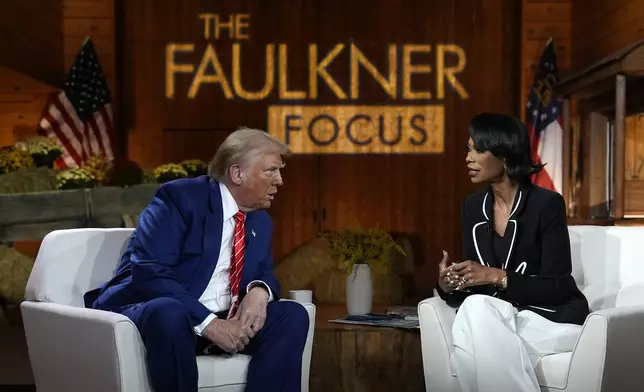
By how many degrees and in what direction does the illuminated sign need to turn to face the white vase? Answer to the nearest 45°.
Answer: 0° — it already faces it

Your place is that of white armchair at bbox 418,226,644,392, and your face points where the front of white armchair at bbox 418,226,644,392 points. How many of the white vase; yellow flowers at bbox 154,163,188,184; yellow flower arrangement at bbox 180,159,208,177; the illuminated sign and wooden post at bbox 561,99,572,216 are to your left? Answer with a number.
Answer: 0

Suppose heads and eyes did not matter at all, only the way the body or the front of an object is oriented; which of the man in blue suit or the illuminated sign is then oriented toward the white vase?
the illuminated sign

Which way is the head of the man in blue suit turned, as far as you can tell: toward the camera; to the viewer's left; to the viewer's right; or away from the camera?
to the viewer's right

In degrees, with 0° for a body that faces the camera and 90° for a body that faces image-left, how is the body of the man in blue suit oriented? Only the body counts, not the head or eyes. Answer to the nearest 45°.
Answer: approximately 315°

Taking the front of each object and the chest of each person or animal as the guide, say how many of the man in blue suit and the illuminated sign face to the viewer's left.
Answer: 0

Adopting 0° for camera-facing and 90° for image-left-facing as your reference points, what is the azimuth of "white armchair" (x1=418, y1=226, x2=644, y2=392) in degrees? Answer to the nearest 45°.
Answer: approximately 45°

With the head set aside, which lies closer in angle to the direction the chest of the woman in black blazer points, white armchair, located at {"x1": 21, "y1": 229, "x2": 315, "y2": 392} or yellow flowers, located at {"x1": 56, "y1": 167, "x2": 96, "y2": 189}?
the white armchair

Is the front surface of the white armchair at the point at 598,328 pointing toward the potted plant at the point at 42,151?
no

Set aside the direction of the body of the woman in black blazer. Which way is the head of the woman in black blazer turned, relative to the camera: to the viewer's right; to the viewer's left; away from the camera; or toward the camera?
to the viewer's left

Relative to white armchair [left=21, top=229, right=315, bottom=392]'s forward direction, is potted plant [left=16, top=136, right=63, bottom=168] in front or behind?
behind

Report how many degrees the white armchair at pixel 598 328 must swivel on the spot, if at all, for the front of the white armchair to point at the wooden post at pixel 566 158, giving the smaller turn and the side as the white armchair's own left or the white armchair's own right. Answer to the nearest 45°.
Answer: approximately 135° to the white armchair's own right

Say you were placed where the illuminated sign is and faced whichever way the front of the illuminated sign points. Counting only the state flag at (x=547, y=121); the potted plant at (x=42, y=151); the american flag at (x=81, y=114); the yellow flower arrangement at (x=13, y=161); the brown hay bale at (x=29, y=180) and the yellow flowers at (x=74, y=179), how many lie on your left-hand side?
1

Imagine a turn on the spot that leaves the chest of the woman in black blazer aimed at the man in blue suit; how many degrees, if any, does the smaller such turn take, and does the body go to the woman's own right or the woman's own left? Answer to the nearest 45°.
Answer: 0° — they already face them

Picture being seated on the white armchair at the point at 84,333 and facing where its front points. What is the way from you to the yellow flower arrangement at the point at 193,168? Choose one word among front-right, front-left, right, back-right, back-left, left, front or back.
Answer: back-left

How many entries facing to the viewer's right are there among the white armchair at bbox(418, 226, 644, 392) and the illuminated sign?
0

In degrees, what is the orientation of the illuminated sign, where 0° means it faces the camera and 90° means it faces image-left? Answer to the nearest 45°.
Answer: approximately 0°

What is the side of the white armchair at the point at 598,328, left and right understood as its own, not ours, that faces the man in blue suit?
front

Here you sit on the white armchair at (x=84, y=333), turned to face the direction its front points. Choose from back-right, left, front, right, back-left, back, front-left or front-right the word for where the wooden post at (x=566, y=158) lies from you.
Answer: left
